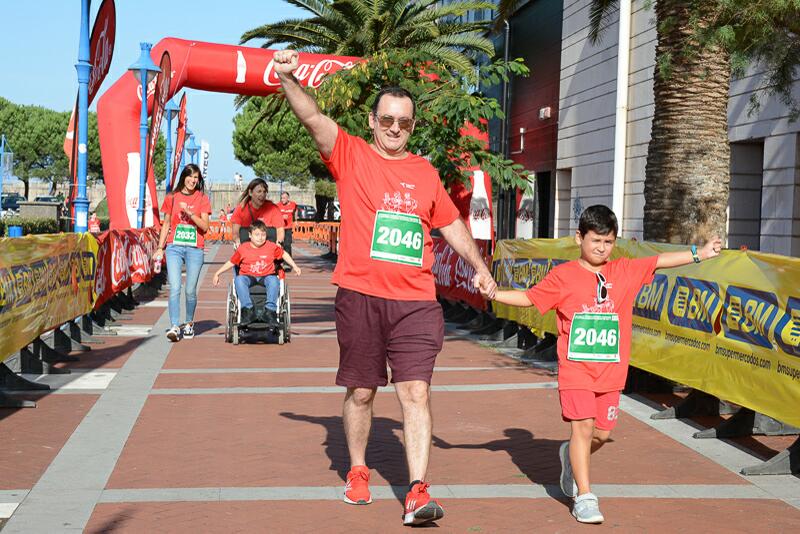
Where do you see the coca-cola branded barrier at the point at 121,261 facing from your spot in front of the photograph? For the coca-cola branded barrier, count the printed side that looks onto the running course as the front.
facing the viewer and to the right of the viewer

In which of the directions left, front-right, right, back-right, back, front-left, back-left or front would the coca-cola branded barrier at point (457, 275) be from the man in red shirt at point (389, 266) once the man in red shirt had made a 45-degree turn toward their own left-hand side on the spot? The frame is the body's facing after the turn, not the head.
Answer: back-left

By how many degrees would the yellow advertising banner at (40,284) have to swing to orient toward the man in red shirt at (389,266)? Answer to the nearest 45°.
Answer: approximately 45° to its right

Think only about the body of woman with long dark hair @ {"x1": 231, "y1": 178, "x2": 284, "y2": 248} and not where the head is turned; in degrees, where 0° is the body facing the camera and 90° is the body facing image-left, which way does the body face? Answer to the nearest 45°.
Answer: approximately 0°

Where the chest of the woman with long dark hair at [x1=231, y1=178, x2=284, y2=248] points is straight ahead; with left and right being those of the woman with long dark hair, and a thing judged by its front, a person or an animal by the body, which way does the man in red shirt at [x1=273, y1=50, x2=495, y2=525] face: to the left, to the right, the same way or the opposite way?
the same way

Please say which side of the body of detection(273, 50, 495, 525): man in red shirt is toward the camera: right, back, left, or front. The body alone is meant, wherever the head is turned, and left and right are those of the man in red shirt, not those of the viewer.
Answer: front

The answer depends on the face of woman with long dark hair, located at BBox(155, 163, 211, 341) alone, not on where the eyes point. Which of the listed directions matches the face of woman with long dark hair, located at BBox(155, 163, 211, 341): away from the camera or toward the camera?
toward the camera

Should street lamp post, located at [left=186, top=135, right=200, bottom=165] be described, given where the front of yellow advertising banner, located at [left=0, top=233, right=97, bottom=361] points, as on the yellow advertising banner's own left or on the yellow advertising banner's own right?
on the yellow advertising banner's own left

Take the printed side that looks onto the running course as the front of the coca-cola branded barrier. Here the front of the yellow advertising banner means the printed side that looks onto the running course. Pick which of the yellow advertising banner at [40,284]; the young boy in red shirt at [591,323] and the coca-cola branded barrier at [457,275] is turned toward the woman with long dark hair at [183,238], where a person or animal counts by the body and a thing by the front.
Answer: the coca-cola branded barrier

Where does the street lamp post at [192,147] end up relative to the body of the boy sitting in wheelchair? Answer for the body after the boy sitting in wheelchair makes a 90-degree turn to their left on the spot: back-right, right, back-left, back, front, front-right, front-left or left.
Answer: left

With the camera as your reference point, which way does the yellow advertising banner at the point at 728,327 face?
facing the viewer and to the left of the viewer

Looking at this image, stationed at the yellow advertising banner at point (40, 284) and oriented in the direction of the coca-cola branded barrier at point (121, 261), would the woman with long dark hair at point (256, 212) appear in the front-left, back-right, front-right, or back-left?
front-right

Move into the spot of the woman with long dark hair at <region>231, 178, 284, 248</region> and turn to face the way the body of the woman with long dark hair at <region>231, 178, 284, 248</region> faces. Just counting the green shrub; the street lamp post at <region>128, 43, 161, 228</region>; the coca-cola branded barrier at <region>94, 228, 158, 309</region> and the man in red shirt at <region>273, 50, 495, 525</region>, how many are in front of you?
1

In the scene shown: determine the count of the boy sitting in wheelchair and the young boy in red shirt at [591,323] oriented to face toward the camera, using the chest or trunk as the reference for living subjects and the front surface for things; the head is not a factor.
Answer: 2

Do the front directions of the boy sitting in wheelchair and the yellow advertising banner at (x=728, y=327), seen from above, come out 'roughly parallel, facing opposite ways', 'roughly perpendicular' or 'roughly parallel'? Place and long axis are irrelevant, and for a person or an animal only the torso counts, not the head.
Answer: roughly perpendicular

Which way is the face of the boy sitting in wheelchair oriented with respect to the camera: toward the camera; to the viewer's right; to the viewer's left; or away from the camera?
toward the camera

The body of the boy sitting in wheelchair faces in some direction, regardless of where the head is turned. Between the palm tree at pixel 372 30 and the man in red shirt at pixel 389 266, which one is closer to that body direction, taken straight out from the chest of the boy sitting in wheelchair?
the man in red shirt

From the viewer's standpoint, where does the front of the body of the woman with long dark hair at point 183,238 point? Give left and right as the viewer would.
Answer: facing the viewer
